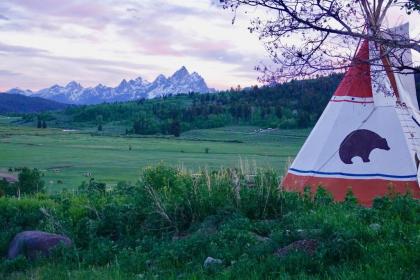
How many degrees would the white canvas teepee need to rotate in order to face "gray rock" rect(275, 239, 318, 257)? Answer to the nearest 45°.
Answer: approximately 45° to its right

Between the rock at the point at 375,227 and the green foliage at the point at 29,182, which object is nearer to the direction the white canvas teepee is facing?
the rock

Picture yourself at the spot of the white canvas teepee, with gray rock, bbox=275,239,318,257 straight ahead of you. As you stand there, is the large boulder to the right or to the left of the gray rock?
right

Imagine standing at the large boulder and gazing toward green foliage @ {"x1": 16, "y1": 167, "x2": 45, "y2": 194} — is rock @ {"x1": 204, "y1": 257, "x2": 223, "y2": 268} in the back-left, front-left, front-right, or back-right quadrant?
back-right

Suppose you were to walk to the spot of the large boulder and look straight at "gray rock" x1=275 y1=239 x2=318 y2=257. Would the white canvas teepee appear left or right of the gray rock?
left

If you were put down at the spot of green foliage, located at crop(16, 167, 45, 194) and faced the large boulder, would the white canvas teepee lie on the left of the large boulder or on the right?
left

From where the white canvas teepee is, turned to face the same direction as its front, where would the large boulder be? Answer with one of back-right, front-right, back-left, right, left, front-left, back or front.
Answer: right

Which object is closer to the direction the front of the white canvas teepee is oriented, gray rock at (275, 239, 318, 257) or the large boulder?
the gray rock
